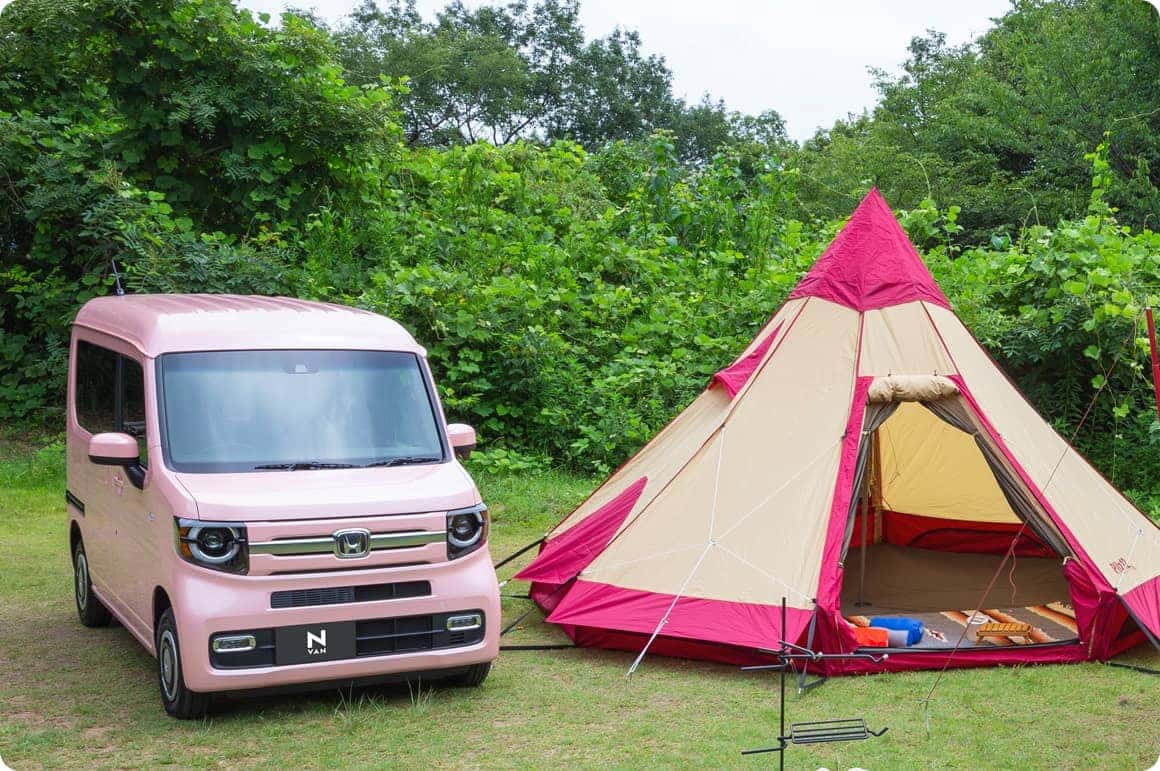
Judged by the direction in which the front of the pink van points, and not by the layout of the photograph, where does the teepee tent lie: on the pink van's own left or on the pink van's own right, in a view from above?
on the pink van's own left

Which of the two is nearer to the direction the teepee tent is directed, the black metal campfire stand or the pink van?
the black metal campfire stand

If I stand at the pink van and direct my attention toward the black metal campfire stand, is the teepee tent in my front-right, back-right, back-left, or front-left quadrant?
front-left

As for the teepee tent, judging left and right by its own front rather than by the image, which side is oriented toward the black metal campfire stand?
front

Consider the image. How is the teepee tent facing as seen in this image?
toward the camera

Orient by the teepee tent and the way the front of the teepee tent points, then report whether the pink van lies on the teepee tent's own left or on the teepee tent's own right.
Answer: on the teepee tent's own right

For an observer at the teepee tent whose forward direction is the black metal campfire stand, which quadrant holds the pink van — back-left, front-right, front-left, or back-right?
front-right

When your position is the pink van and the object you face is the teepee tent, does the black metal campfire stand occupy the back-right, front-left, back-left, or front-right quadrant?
front-right

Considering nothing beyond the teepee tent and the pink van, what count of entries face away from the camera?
0

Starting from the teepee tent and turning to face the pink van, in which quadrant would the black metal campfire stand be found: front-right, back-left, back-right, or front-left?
front-left

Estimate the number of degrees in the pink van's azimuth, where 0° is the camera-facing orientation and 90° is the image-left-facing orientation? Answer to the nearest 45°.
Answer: approximately 315°
